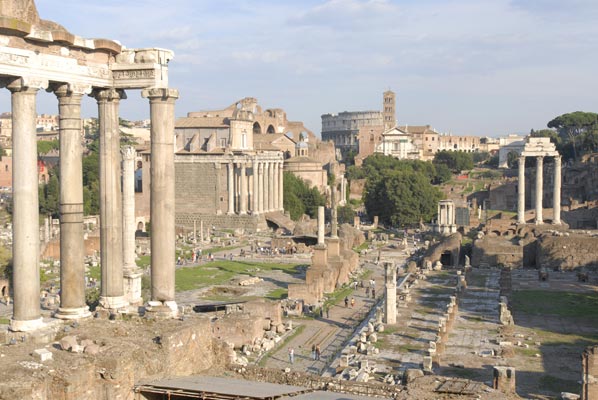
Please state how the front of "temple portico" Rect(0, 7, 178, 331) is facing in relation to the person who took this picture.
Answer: facing away from the viewer and to the left of the viewer

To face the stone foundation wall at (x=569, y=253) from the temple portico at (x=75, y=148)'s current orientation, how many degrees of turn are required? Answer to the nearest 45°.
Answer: approximately 90° to its right

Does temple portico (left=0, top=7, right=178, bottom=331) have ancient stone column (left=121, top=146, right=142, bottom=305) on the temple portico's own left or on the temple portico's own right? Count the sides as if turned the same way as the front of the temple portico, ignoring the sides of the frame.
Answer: on the temple portico's own right

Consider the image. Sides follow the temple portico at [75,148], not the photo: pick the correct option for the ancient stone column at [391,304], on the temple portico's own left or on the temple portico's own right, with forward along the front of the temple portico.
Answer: on the temple portico's own right

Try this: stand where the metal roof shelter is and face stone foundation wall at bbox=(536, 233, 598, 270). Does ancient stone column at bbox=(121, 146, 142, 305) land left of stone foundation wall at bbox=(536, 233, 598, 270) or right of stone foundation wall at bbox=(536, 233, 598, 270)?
left
